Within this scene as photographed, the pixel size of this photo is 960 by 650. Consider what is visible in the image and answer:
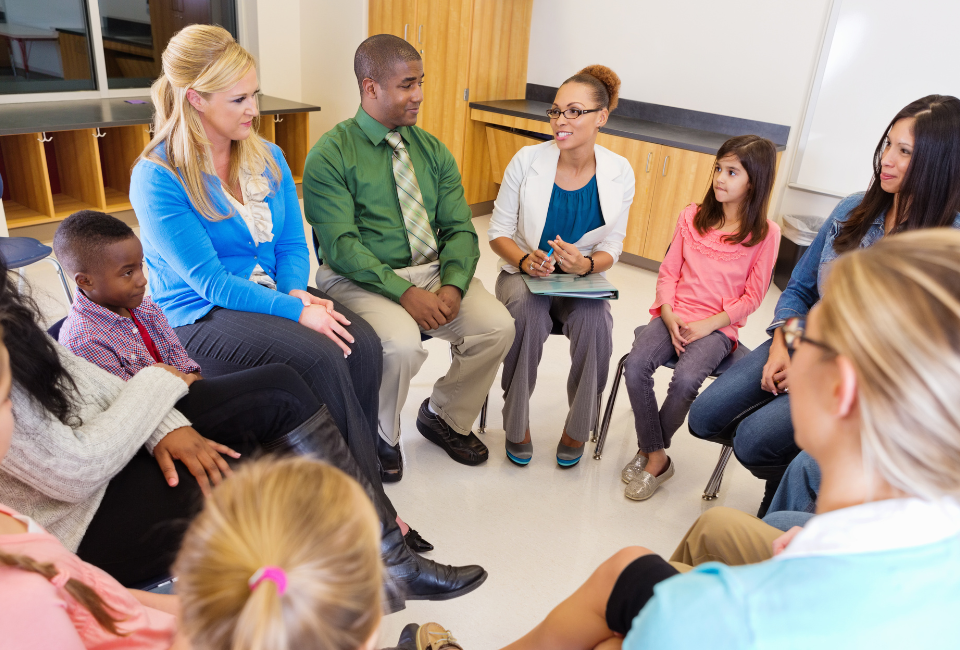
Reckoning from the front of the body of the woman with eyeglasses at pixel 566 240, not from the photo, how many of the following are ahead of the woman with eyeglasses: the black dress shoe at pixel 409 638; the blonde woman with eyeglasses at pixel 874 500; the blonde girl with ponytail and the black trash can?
3

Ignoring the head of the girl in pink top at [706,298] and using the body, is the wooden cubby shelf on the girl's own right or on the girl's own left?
on the girl's own right

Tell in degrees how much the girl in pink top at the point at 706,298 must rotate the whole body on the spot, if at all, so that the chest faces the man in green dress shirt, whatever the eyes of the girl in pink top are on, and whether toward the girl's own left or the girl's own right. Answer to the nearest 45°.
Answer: approximately 45° to the girl's own right

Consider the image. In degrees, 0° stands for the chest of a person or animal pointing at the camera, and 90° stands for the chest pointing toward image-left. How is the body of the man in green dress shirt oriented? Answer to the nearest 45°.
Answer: approximately 315°

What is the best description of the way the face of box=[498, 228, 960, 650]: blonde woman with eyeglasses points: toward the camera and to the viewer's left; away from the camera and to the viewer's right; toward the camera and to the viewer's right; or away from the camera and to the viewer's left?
away from the camera and to the viewer's left

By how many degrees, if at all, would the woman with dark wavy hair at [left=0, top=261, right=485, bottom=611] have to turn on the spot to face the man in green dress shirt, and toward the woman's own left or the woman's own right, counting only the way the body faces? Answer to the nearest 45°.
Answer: approximately 45° to the woman's own left

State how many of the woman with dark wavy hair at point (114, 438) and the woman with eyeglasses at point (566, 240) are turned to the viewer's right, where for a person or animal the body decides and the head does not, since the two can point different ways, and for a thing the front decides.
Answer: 1

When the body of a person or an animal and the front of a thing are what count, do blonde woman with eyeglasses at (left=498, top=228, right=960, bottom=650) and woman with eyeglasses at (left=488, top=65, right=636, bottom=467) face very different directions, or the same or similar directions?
very different directions

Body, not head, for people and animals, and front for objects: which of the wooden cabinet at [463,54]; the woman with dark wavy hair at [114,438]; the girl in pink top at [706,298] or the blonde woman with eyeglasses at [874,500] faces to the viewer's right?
the woman with dark wavy hair

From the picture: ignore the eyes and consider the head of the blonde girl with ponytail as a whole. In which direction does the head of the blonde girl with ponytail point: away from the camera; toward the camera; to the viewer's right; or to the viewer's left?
away from the camera
